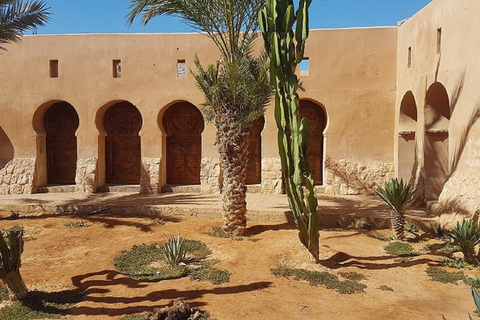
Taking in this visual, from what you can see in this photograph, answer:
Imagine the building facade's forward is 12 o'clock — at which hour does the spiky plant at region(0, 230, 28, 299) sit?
The spiky plant is roughly at 12 o'clock from the building facade.

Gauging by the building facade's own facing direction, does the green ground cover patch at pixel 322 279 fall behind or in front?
in front

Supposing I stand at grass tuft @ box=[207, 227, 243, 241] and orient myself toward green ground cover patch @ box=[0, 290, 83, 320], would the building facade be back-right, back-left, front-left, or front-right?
back-right

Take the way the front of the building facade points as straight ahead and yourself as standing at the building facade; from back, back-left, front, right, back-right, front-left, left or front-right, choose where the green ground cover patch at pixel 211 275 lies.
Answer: front

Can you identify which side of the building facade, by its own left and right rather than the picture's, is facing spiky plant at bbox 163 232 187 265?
front

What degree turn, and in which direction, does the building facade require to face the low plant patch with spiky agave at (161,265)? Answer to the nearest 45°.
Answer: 0° — it already faces it

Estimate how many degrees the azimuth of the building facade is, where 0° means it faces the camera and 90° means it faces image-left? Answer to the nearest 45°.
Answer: approximately 0°

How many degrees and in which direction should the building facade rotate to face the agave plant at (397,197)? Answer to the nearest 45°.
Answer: approximately 45° to its left

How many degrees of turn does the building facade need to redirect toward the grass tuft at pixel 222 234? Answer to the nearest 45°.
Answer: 0° — it already faces it

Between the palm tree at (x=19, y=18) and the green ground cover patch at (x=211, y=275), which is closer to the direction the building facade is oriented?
the green ground cover patch

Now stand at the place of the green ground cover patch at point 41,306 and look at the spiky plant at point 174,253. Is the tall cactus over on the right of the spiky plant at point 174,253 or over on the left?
right

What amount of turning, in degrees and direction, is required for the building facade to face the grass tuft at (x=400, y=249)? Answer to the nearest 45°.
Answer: approximately 45° to its left
